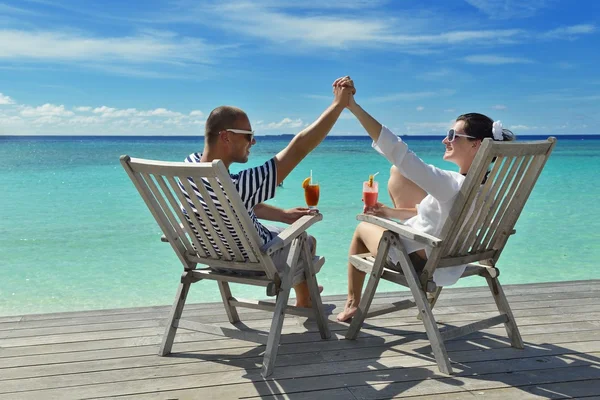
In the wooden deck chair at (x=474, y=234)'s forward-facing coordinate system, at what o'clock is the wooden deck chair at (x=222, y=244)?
the wooden deck chair at (x=222, y=244) is roughly at 10 o'clock from the wooden deck chair at (x=474, y=234).

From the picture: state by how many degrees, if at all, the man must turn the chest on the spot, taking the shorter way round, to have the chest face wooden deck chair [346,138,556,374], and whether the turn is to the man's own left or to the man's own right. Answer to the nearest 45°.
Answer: approximately 45° to the man's own right

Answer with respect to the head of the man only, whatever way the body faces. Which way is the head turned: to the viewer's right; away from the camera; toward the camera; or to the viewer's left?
to the viewer's right

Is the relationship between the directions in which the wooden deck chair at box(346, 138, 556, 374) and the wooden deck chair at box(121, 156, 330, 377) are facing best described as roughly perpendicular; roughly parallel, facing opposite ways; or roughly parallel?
roughly perpendicular

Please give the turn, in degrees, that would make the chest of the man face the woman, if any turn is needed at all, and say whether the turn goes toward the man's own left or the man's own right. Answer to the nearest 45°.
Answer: approximately 45° to the man's own right

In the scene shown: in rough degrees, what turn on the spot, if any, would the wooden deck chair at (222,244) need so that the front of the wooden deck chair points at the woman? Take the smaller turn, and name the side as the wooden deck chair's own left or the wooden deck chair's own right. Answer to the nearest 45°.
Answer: approximately 45° to the wooden deck chair's own right

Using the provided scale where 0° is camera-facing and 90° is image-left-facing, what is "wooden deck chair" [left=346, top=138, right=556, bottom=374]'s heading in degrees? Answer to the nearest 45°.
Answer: approximately 135°

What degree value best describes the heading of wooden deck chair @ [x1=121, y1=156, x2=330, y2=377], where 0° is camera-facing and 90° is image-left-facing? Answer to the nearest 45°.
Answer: approximately 225°

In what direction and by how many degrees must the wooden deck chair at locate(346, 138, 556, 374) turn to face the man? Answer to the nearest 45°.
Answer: approximately 45° to its left

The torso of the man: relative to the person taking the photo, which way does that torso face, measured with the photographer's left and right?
facing away from the viewer and to the right of the viewer
